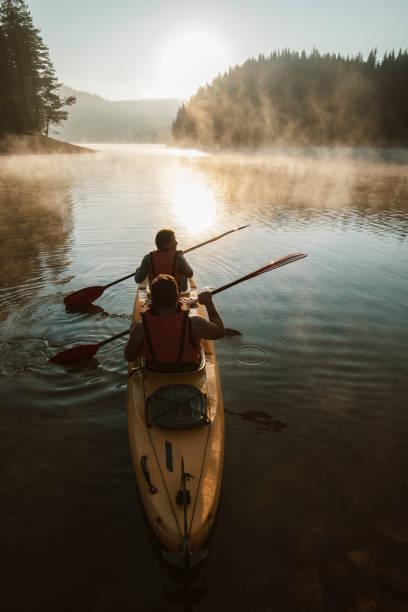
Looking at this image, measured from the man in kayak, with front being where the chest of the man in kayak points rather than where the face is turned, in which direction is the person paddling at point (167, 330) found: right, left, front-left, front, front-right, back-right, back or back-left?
back

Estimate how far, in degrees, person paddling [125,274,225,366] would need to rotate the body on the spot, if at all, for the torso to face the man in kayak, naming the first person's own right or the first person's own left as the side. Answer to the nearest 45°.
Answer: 0° — they already face them

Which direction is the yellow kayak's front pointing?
away from the camera

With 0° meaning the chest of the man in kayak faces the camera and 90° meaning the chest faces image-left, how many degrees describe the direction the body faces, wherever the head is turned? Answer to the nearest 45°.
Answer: approximately 180°

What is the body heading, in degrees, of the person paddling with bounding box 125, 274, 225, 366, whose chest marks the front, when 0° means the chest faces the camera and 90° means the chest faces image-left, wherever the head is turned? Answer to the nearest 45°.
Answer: approximately 180°

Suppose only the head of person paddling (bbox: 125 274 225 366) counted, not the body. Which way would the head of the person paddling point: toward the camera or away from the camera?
away from the camera

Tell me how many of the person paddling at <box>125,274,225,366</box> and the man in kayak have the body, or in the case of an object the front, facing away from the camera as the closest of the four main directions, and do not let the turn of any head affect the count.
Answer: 2
